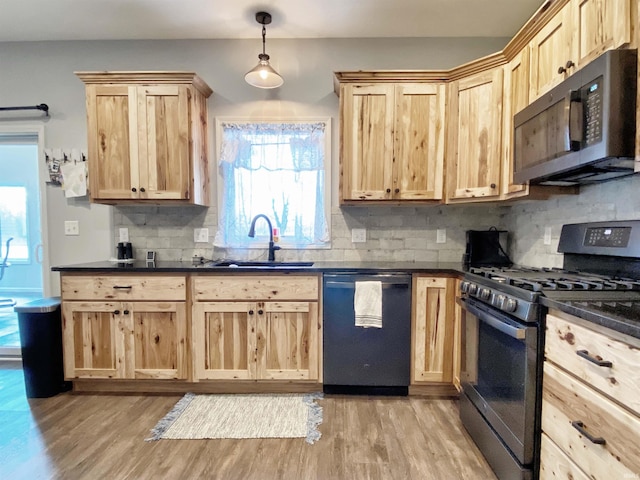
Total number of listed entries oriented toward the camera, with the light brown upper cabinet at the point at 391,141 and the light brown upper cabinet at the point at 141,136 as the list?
2

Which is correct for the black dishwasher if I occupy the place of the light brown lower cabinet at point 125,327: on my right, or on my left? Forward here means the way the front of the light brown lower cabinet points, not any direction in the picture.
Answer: on my left

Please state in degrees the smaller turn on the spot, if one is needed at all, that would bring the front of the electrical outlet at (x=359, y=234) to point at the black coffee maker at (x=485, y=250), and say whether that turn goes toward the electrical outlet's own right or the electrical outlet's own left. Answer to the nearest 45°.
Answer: approximately 90° to the electrical outlet's own left

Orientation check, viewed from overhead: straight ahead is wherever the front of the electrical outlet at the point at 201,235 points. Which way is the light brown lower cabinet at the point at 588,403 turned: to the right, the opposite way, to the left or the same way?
to the right

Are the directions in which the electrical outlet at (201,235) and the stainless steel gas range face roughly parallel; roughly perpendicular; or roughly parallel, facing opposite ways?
roughly perpendicular

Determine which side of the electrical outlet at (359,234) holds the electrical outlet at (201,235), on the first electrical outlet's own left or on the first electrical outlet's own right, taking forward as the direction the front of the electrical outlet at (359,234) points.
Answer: on the first electrical outlet's own right

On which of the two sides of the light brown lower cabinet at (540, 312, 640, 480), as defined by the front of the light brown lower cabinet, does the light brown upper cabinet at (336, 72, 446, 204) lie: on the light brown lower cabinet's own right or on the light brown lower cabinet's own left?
on the light brown lower cabinet's own right

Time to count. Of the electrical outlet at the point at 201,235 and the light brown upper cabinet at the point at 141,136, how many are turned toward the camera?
2

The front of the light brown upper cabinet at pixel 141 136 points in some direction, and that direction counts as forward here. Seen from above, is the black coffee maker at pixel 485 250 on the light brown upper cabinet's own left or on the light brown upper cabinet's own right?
on the light brown upper cabinet's own left
